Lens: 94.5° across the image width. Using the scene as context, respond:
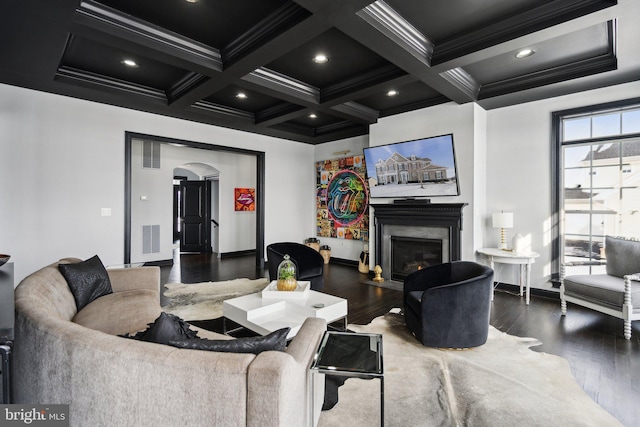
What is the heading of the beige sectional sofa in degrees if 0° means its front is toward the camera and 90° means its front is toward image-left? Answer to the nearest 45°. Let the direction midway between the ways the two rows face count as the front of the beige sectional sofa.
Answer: approximately 225°

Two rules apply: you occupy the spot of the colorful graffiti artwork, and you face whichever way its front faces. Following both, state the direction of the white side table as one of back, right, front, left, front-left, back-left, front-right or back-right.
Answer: left

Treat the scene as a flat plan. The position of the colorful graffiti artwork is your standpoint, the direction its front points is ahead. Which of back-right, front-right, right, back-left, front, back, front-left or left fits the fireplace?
left

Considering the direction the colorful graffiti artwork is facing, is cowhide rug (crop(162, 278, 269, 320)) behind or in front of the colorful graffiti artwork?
in front

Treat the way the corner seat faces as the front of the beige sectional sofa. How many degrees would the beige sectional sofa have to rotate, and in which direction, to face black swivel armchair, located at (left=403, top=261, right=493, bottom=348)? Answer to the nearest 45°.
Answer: approximately 45° to its right

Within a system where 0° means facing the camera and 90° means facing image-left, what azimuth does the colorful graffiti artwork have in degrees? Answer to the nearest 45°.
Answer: approximately 45°

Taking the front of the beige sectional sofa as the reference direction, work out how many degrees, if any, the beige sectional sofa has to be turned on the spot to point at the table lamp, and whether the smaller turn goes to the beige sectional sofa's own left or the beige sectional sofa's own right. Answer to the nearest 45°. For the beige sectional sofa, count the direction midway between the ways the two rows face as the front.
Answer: approximately 45° to the beige sectional sofa's own right

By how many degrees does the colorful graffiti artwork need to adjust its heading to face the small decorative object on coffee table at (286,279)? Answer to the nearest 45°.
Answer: approximately 45° to its left

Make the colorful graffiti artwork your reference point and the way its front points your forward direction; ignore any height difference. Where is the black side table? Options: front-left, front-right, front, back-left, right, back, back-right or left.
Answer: front-left

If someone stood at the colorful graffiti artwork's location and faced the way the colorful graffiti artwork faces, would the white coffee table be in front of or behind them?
in front

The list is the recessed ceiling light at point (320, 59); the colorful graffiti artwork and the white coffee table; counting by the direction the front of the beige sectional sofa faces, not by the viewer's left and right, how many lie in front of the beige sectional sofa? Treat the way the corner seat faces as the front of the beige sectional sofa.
3
